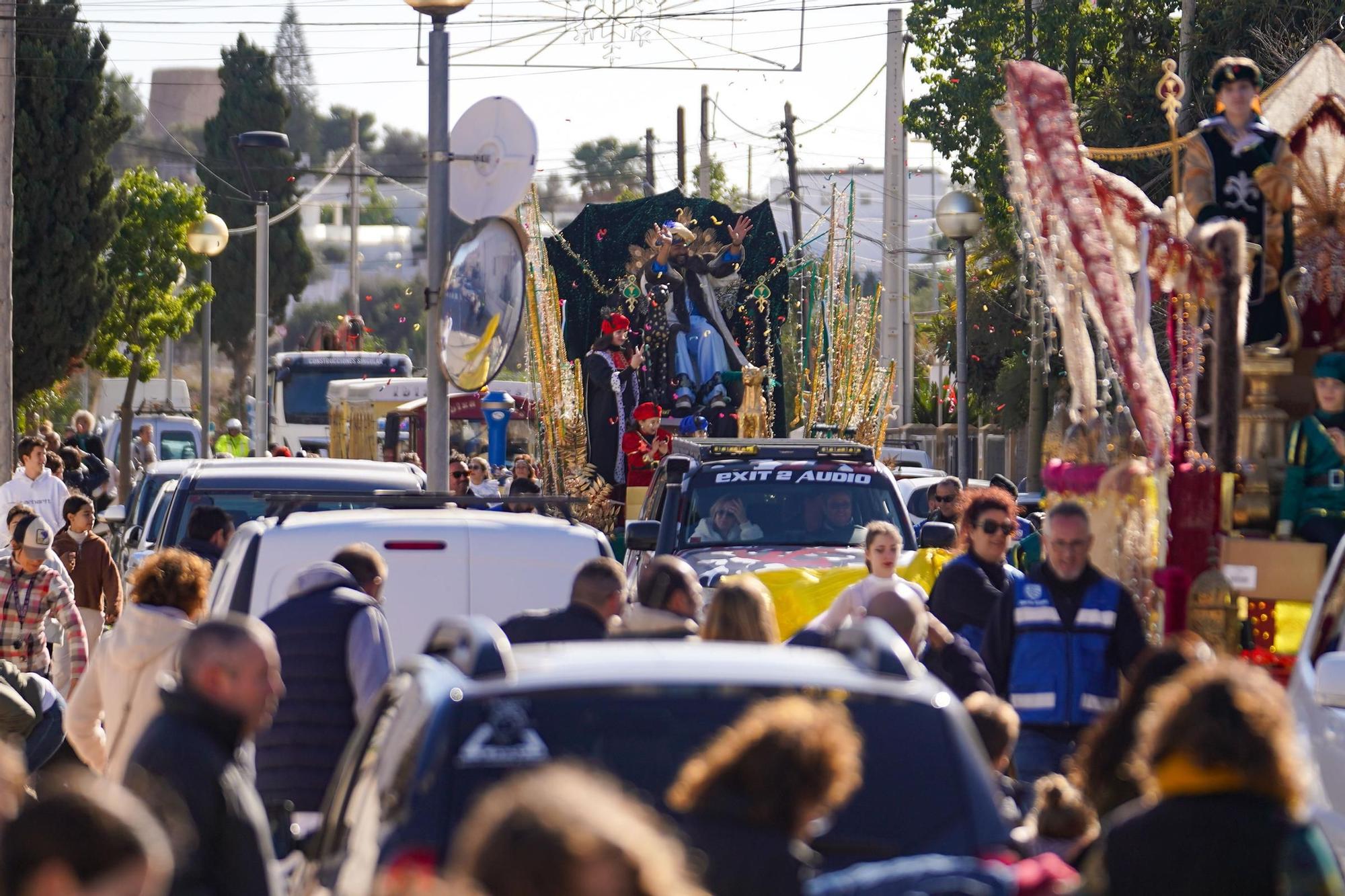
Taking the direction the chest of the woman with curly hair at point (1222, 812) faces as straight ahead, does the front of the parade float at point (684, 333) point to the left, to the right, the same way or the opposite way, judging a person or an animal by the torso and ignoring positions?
the opposite way

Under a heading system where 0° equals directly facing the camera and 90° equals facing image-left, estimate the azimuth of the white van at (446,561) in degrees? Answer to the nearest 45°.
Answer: approximately 180°

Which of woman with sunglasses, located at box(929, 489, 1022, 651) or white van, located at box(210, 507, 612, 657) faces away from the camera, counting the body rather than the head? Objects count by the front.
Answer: the white van

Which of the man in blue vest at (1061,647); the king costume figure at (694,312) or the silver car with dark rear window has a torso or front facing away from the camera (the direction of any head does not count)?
the silver car with dark rear window

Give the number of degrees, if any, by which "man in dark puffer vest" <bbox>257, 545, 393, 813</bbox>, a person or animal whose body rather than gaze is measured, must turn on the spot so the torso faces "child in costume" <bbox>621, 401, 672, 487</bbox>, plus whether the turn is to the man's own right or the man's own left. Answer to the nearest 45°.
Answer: approximately 45° to the man's own left

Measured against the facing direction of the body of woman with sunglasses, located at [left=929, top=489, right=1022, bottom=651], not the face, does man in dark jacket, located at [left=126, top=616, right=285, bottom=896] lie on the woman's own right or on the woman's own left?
on the woman's own right

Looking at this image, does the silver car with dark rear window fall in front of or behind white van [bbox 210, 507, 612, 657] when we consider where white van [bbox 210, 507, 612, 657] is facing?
behind

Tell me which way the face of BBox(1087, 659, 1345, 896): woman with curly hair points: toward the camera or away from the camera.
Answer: away from the camera

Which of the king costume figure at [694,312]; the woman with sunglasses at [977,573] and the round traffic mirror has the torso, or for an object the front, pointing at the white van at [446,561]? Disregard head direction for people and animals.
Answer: the king costume figure
